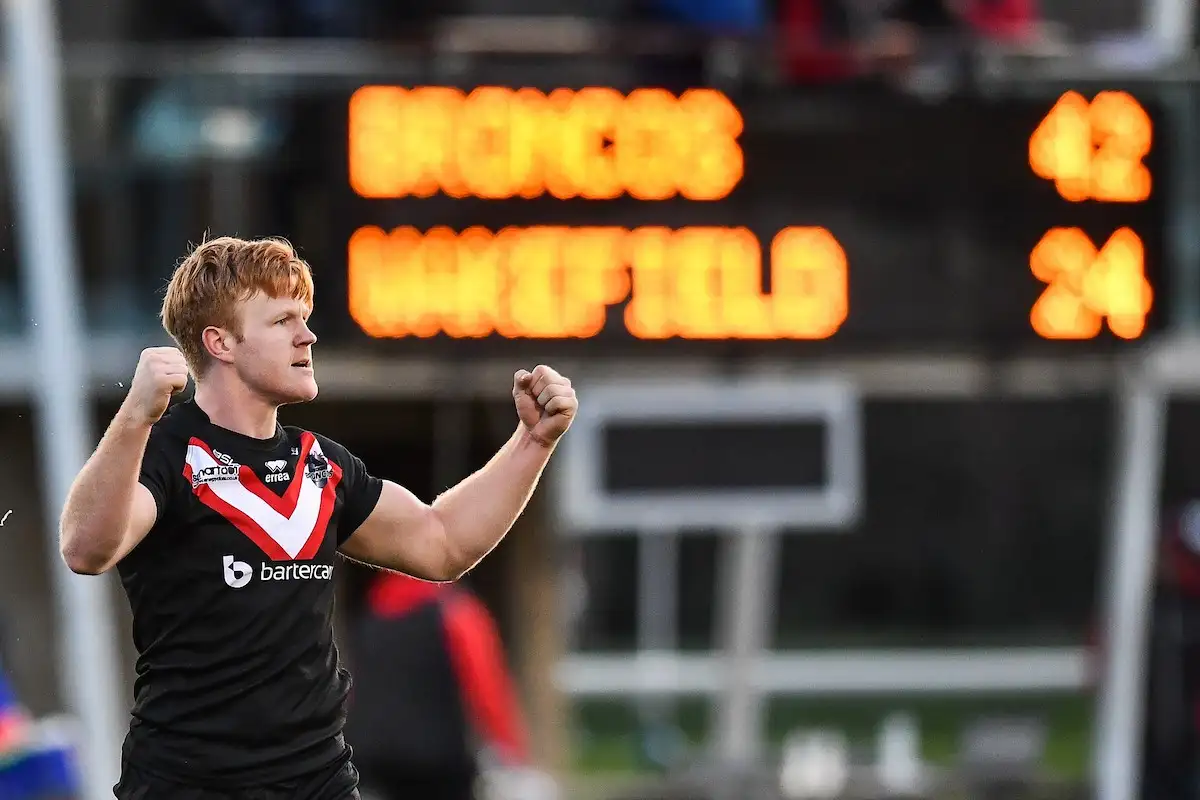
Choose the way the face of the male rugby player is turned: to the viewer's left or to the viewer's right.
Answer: to the viewer's right

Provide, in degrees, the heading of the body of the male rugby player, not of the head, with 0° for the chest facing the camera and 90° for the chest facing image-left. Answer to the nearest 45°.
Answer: approximately 315°

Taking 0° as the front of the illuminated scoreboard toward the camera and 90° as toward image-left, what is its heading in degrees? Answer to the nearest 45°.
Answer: approximately 0°

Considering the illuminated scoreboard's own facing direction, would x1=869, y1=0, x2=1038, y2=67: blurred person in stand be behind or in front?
behind

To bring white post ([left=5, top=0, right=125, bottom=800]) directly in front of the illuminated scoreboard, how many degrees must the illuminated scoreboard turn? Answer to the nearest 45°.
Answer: approximately 90° to its right

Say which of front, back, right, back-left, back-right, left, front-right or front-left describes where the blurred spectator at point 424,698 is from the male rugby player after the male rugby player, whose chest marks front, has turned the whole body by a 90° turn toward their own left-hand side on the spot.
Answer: front-left

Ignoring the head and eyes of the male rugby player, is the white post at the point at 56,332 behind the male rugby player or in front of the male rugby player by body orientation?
behind
